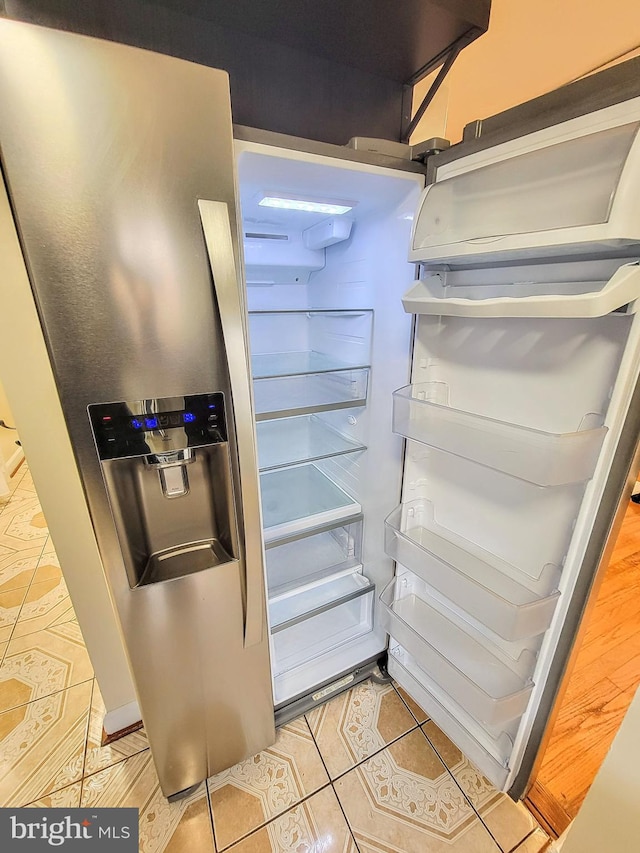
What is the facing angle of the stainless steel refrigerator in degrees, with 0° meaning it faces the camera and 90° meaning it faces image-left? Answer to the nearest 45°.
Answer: approximately 315°

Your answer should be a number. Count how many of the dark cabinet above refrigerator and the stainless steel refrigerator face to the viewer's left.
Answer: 0

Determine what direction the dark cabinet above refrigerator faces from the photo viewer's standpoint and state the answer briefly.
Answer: facing the viewer and to the right of the viewer
